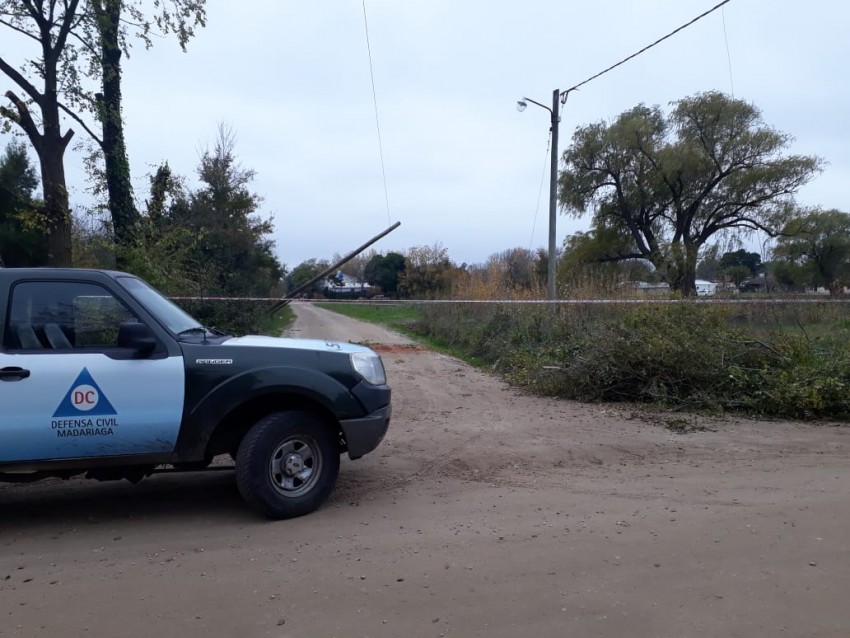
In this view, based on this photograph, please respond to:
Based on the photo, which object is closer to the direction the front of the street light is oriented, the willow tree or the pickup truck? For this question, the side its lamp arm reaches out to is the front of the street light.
the pickup truck

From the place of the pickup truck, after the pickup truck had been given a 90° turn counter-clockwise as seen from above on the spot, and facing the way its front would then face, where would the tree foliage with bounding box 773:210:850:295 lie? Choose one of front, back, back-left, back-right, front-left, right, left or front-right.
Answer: front-right

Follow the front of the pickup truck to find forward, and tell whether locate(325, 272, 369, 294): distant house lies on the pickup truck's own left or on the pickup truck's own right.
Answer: on the pickup truck's own left

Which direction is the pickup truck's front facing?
to the viewer's right

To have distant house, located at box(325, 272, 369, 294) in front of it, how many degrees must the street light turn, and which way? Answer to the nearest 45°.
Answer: approximately 45° to its right

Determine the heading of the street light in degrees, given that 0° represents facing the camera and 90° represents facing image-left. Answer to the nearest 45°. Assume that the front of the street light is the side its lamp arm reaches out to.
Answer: approximately 90°

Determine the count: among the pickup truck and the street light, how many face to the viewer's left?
1

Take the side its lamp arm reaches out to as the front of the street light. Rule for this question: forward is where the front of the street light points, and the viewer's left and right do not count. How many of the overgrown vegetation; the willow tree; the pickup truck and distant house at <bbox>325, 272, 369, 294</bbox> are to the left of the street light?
2
